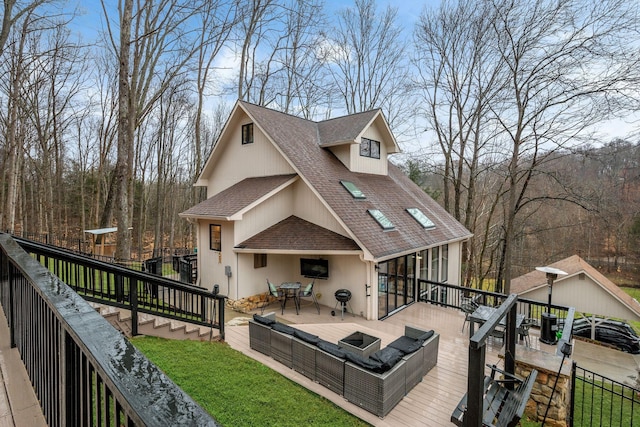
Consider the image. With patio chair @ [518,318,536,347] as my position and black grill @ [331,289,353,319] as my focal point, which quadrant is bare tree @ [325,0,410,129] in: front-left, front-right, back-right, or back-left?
front-right

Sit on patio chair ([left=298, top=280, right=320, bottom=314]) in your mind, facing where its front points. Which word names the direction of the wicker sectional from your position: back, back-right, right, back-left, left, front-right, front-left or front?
left

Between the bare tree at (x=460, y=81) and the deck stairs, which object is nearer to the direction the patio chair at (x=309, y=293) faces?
the deck stairs

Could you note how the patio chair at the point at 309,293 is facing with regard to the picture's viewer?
facing to the left of the viewer

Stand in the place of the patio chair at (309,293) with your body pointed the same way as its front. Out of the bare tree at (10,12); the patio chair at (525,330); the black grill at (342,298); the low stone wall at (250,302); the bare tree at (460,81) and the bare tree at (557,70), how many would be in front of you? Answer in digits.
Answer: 2

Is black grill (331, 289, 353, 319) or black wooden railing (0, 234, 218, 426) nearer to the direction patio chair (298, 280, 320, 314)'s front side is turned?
the black wooden railing

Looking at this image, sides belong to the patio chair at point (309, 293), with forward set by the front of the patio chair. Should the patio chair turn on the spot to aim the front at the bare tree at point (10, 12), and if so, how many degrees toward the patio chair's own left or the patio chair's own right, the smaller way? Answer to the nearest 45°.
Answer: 0° — it already faces it
